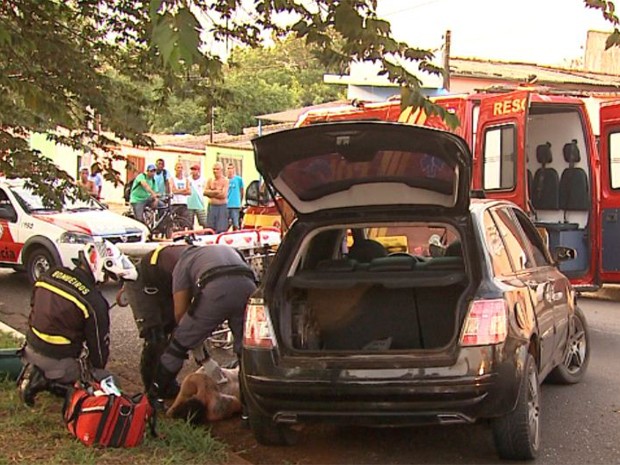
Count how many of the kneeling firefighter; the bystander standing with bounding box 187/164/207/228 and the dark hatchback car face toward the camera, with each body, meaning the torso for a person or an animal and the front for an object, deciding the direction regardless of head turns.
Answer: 1

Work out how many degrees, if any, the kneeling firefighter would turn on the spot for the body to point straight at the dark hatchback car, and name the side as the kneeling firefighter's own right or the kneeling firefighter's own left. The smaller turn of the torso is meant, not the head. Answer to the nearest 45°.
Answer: approximately 90° to the kneeling firefighter's own right

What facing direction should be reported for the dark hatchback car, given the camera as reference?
facing away from the viewer and to the right of the viewer

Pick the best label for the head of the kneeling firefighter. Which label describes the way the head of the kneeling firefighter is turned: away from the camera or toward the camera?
away from the camera

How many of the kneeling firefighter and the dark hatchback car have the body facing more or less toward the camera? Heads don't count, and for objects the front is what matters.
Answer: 0

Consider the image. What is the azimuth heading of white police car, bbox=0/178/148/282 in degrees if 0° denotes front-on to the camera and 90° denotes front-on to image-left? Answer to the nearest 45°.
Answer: approximately 315°

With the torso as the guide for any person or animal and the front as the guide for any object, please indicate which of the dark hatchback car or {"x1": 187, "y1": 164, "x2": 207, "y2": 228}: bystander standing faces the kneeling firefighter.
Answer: the bystander standing

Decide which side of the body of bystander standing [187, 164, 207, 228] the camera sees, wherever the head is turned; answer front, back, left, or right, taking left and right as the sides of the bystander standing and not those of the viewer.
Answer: front

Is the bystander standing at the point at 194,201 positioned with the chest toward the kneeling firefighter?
yes

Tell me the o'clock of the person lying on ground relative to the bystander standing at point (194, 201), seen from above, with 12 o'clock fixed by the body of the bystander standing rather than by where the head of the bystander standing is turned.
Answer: The person lying on ground is roughly at 12 o'clock from the bystander standing.

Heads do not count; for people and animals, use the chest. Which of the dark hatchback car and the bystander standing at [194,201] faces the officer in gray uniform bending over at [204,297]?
the bystander standing

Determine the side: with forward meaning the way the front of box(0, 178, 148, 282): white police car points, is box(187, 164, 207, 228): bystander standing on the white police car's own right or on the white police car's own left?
on the white police car's own left

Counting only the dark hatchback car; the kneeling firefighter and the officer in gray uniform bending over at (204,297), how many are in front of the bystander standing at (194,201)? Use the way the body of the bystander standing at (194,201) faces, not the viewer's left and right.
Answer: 3
